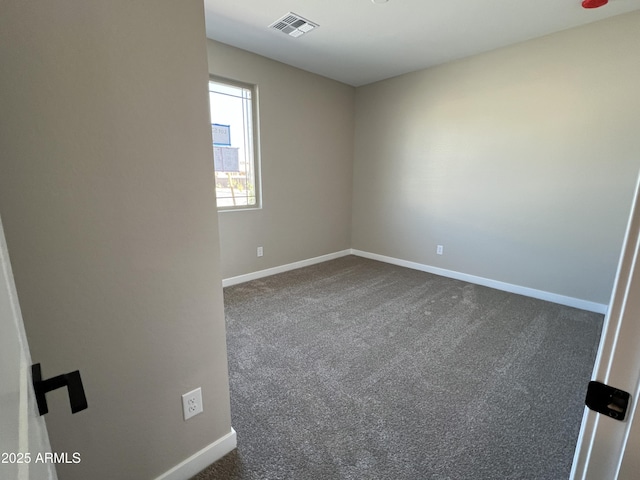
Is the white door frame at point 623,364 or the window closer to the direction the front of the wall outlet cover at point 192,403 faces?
the white door frame

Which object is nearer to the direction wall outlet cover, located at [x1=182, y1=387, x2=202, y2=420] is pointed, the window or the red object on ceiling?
the red object on ceiling

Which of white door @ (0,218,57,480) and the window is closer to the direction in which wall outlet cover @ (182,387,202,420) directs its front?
the white door

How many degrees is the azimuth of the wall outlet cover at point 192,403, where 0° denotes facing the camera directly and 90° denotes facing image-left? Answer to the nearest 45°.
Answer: approximately 315°

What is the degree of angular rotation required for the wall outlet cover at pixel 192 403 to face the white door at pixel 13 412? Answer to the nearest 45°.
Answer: approximately 45° to its right

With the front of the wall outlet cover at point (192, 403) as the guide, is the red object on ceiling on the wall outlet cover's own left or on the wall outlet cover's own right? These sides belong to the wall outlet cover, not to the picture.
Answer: on the wall outlet cover's own left

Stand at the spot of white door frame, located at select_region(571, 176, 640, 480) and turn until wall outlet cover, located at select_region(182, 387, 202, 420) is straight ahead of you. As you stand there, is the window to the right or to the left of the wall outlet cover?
right

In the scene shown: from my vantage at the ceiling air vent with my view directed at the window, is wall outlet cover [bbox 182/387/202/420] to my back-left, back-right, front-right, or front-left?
back-left

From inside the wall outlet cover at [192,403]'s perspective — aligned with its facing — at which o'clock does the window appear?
The window is roughly at 8 o'clock from the wall outlet cover.

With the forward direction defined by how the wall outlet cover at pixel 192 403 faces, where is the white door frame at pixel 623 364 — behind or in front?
in front
